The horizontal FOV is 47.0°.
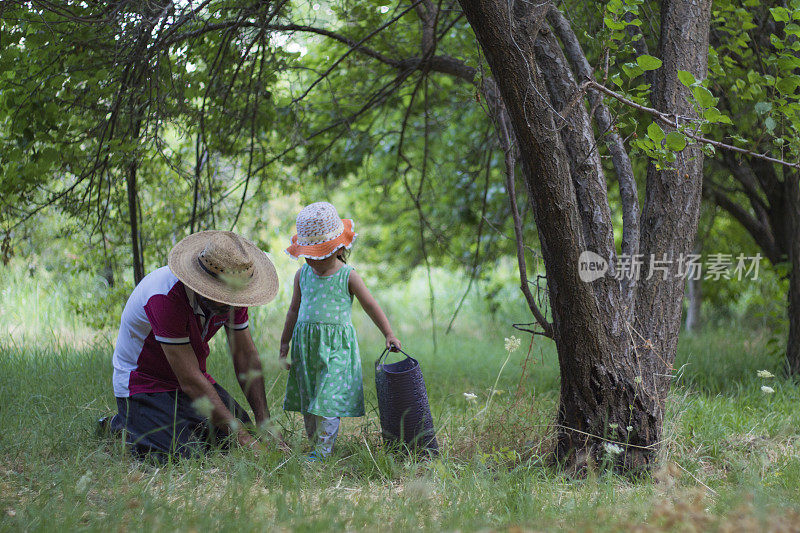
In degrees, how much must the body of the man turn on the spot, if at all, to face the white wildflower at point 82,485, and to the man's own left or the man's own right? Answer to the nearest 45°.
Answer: approximately 90° to the man's own right

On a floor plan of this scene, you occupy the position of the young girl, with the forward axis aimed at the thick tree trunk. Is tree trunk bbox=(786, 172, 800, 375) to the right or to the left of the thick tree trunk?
left

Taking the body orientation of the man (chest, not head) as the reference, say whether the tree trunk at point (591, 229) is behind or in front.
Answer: in front

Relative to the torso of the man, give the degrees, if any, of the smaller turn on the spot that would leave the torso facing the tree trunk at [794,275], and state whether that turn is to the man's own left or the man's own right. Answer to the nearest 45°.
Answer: approximately 45° to the man's own left

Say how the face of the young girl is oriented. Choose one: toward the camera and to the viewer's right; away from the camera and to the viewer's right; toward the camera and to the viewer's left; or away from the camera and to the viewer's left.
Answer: toward the camera and to the viewer's left

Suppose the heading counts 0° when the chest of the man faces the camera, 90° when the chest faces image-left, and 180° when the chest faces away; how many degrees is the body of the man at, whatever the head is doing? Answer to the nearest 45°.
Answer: approximately 315°

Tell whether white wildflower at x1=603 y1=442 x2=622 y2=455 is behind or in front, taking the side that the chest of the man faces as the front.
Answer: in front

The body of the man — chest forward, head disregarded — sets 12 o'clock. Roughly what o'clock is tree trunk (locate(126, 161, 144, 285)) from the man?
The tree trunk is roughly at 7 o'clock from the man.

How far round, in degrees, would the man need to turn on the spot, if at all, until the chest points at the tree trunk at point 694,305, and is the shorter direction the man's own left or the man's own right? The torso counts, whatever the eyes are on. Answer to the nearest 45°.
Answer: approximately 90° to the man's own left

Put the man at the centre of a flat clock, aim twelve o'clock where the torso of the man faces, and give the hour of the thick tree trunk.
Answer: The thick tree trunk is roughly at 11 o'clock from the man.

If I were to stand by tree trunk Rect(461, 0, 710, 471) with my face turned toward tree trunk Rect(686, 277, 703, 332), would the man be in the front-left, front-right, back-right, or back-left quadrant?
back-left
